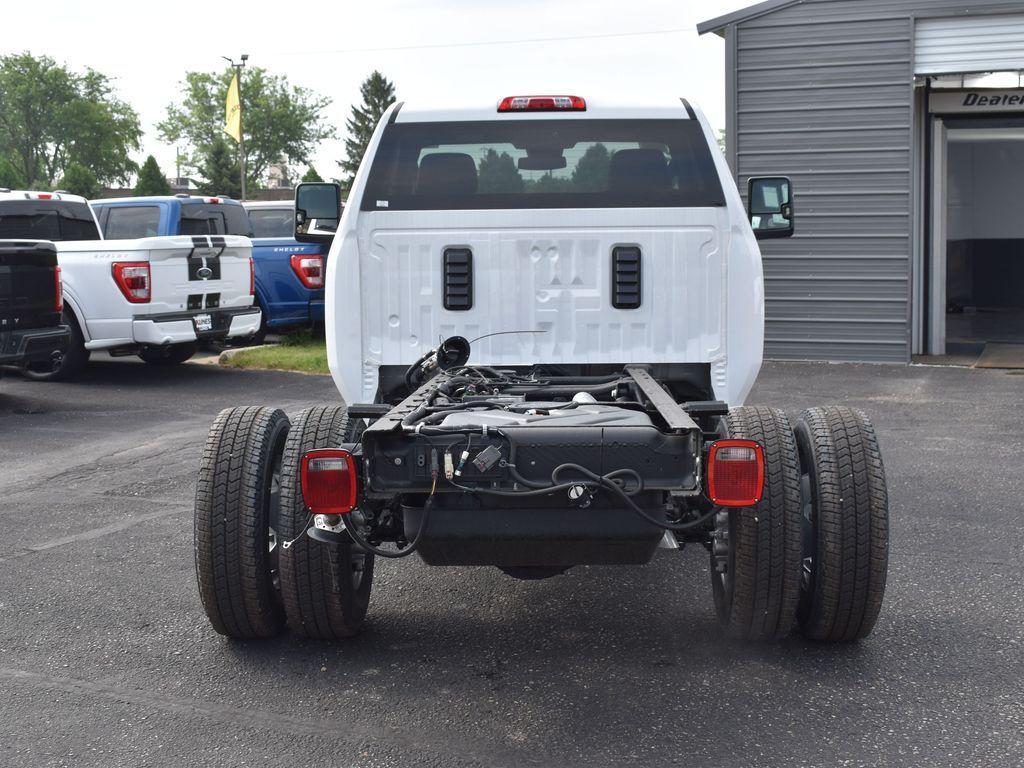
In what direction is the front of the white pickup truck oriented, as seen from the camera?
facing away from the viewer and to the left of the viewer

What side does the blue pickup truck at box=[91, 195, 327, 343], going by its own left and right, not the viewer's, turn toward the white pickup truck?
left

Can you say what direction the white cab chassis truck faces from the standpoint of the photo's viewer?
facing away from the viewer

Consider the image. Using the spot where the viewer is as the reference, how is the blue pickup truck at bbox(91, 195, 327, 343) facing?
facing away from the viewer and to the left of the viewer

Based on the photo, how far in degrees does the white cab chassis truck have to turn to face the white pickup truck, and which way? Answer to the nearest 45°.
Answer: approximately 45° to its left

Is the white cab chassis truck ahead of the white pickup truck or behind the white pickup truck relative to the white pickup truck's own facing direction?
behind

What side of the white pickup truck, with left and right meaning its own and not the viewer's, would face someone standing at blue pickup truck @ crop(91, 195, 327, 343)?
right

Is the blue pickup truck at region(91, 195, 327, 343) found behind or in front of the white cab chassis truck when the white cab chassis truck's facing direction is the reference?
in front

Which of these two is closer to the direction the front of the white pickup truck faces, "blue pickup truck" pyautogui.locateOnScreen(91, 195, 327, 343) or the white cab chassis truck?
the blue pickup truck

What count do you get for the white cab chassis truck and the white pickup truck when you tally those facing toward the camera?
0

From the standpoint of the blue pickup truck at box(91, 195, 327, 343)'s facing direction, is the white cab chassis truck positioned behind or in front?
behind
